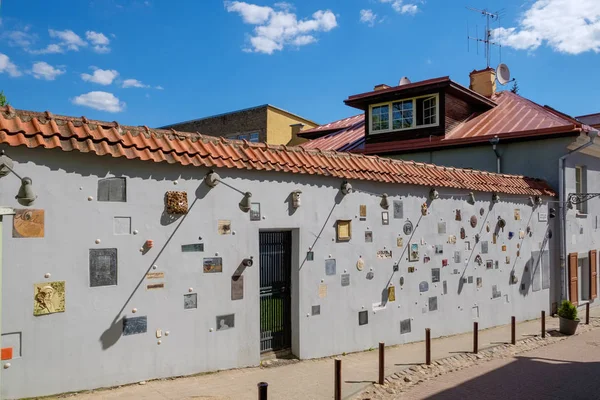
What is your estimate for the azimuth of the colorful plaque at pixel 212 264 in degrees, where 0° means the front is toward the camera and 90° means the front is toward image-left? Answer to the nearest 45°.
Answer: approximately 0°

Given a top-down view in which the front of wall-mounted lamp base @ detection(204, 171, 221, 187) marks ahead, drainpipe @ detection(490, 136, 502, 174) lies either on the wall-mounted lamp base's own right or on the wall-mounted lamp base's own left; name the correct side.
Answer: on the wall-mounted lamp base's own left

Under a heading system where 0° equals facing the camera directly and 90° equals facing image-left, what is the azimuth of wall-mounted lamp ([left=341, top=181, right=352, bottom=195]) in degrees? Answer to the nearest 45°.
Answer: approximately 315°

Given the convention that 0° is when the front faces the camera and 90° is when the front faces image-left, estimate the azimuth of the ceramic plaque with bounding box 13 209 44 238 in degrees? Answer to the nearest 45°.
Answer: approximately 0°

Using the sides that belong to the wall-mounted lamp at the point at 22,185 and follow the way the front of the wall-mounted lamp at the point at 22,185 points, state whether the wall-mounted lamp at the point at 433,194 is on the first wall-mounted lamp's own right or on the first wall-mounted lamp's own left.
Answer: on the first wall-mounted lamp's own left

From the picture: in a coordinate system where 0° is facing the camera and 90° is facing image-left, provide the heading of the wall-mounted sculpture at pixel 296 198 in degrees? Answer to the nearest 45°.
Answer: approximately 315°

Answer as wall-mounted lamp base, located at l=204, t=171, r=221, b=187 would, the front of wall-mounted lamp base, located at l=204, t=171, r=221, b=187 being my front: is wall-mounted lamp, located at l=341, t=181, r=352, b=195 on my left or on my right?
on my left
